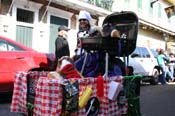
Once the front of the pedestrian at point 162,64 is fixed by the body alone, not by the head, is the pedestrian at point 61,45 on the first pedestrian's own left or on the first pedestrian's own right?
on the first pedestrian's own right

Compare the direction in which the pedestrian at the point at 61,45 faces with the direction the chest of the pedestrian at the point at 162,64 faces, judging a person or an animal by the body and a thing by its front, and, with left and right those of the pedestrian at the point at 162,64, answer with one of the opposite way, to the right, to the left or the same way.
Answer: the same way

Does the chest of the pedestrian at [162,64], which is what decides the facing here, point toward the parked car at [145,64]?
no
